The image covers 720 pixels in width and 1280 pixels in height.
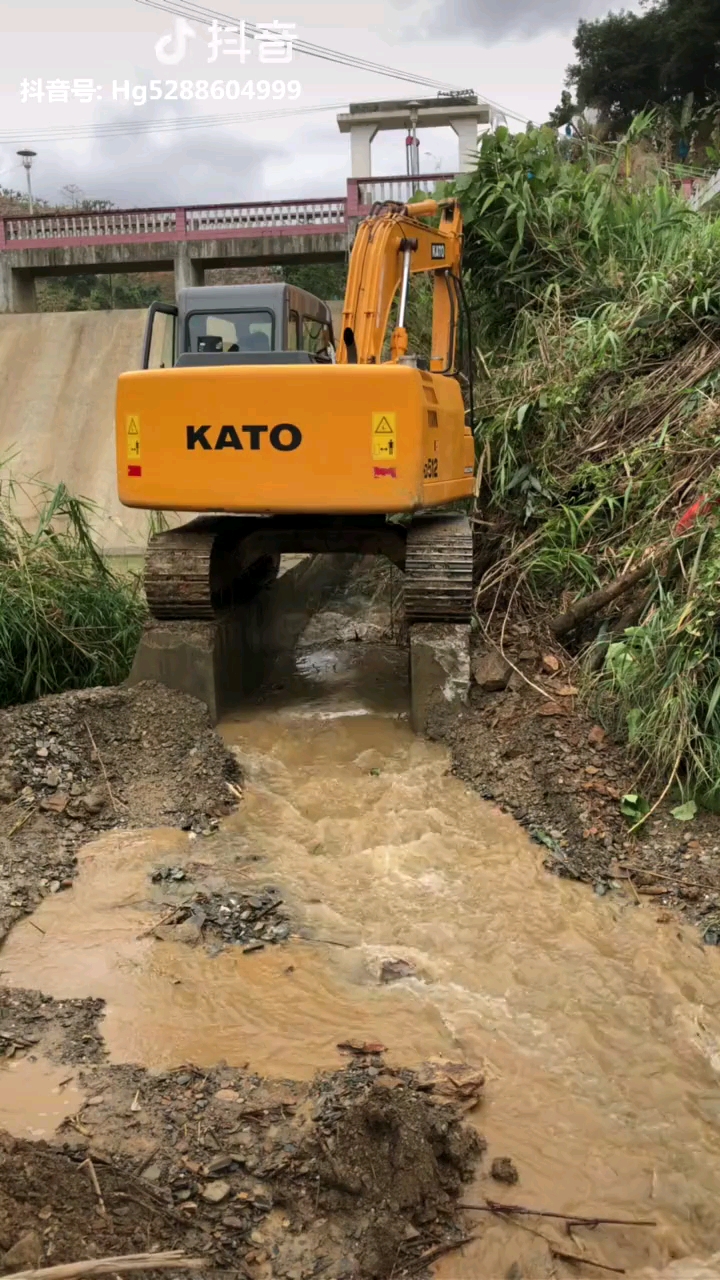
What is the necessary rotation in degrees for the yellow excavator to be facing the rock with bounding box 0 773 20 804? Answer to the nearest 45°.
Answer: approximately 135° to its left

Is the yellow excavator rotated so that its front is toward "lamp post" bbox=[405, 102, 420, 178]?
yes

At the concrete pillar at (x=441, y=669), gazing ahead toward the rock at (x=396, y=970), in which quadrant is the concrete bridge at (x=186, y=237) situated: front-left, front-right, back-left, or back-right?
back-right

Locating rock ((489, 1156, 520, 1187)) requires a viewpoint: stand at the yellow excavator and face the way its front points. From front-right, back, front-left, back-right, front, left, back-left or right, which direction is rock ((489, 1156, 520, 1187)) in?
back

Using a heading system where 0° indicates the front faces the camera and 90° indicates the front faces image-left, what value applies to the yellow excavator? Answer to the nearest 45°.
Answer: approximately 180°

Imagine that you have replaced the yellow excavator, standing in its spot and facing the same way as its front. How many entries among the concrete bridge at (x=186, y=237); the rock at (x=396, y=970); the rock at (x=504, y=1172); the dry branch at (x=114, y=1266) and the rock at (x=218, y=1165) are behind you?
4

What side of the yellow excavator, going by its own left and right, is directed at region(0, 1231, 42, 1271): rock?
back

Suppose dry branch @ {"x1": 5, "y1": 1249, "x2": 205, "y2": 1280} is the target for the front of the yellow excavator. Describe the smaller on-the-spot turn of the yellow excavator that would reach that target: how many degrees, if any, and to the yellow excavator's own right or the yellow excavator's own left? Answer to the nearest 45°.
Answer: approximately 180°

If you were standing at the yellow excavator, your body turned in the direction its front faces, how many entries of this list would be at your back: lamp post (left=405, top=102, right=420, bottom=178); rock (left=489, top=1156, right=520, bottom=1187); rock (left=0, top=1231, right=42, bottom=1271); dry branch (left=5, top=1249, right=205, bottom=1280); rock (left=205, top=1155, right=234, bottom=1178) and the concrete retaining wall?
4

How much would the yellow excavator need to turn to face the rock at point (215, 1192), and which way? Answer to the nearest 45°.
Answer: approximately 180°

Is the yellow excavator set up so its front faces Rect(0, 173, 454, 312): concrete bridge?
yes

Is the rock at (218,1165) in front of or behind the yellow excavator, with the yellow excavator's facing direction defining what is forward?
behind

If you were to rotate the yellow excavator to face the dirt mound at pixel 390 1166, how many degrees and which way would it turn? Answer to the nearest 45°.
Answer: approximately 180°

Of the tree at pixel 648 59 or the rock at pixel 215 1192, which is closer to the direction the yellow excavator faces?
the tree
